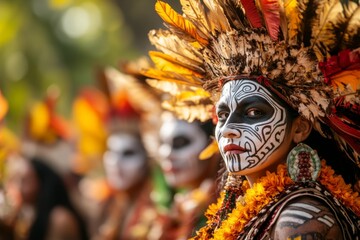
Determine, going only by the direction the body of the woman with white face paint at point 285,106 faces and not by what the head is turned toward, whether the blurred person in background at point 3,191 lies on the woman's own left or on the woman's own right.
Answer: on the woman's own right

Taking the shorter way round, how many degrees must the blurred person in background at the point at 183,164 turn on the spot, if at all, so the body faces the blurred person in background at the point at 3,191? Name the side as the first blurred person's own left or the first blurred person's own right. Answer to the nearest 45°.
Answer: approximately 45° to the first blurred person's own right

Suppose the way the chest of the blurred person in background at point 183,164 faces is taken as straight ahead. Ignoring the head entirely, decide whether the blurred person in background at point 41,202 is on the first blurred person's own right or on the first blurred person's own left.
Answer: on the first blurred person's own right

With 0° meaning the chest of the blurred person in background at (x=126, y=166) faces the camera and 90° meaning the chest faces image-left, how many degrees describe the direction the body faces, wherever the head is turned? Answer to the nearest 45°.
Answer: approximately 45°

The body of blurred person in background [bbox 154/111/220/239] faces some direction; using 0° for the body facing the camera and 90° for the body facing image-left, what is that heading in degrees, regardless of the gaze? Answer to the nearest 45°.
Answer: approximately 45°

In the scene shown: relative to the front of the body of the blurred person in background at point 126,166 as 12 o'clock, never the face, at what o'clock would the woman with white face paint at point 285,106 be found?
The woman with white face paint is roughly at 10 o'clock from the blurred person in background.
